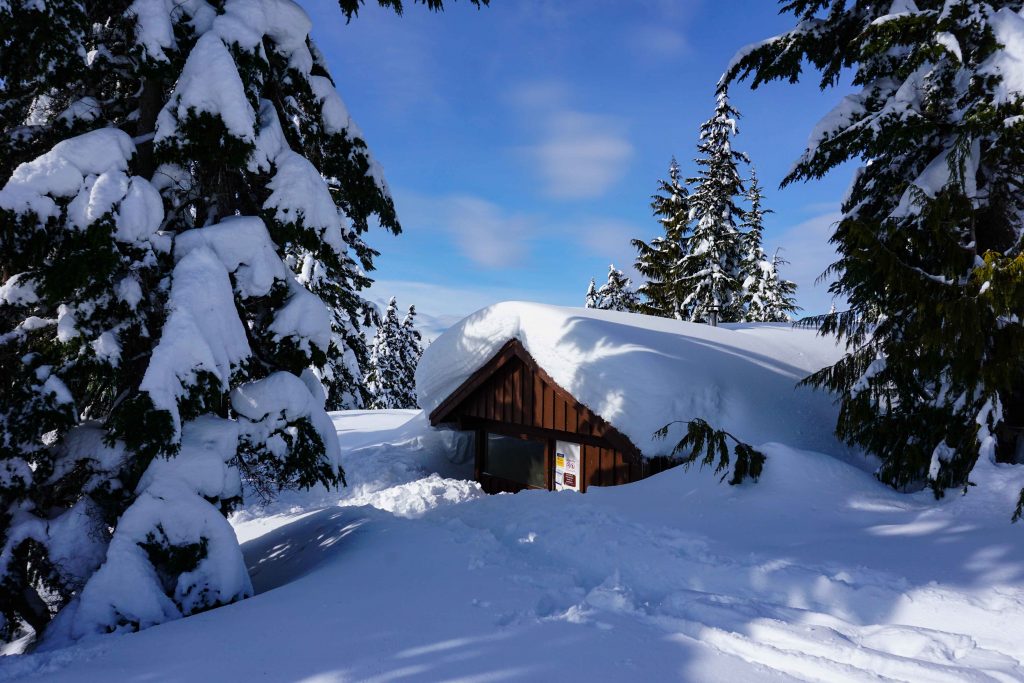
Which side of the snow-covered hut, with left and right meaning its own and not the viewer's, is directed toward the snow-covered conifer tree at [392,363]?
right

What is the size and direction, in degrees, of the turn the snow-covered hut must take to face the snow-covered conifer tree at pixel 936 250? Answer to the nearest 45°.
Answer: approximately 90° to its left

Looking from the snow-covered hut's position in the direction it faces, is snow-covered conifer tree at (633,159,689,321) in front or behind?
behind

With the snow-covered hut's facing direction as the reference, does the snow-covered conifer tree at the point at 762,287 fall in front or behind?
behind

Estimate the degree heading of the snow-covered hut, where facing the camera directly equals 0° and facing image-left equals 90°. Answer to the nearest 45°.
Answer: approximately 45°

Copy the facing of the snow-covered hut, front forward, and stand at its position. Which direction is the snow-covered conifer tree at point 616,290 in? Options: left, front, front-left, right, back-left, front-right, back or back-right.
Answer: back-right
